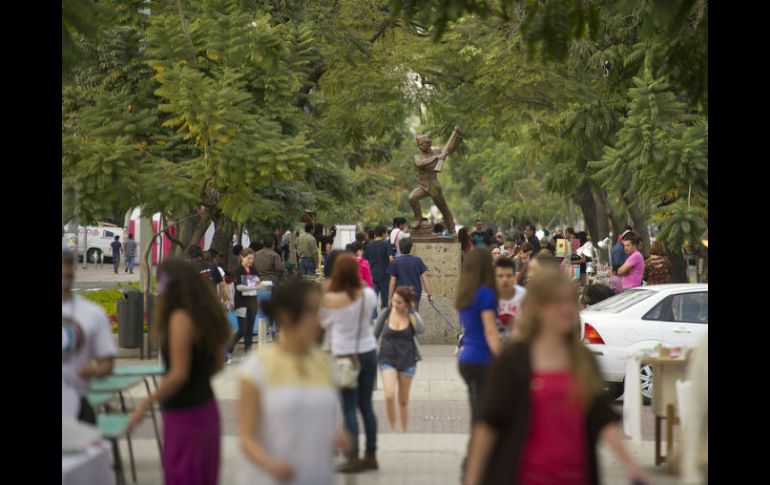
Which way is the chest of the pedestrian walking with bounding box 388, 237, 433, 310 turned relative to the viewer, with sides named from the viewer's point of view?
facing away from the viewer

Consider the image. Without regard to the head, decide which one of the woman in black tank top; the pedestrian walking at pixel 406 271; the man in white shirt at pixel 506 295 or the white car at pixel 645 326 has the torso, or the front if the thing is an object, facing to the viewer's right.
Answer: the white car

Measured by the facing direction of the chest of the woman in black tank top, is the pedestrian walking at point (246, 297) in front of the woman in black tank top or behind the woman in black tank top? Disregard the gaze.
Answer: behind

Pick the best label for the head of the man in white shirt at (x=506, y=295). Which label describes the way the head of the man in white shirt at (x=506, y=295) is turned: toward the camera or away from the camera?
toward the camera

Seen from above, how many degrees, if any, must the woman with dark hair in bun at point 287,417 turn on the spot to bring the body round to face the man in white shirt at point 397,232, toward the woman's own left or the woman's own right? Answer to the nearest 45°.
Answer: approximately 135° to the woman's own left

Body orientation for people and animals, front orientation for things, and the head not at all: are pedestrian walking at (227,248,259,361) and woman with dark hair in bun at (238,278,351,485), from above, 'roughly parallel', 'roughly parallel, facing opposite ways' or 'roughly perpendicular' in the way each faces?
roughly parallel

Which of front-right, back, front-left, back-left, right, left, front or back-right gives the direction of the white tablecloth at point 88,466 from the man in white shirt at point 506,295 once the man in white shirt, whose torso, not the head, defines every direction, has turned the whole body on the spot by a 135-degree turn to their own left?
back

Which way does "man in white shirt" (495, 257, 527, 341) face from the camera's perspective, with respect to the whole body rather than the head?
toward the camera

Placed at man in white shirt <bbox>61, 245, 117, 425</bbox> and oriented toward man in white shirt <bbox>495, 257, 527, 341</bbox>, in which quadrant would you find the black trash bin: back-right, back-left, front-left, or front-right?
front-left

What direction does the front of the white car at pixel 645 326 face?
to the viewer's right

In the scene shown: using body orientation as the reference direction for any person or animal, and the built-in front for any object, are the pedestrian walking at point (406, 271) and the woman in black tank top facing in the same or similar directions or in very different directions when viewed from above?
very different directions

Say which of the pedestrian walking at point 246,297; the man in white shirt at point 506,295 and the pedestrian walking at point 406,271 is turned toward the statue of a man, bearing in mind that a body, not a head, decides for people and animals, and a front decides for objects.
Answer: the pedestrian walking at point 406,271

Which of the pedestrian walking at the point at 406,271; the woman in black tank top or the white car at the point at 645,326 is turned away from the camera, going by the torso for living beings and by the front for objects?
the pedestrian walking
